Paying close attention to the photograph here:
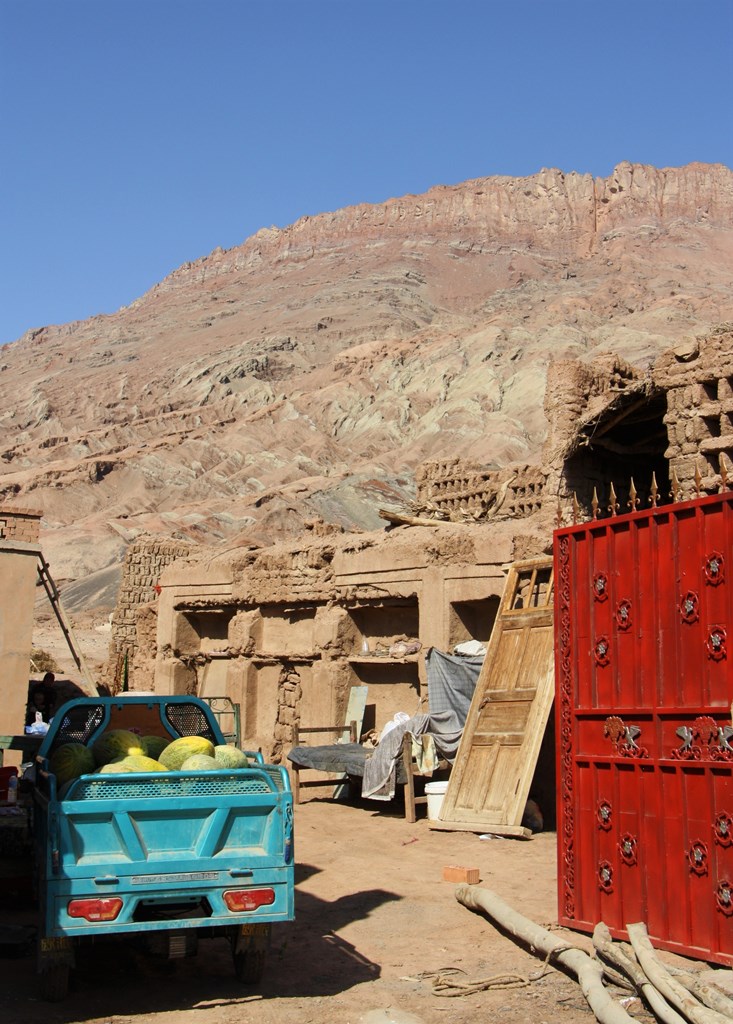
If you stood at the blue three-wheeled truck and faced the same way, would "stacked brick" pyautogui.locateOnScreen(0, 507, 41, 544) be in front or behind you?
in front

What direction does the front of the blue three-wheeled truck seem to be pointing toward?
away from the camera

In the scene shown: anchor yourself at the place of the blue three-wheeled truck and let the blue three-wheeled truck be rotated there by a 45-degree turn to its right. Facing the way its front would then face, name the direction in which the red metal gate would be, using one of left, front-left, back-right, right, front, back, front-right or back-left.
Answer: front-right

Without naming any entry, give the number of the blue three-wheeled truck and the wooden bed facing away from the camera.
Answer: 1

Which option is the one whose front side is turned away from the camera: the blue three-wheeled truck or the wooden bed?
the blue three-wheeled truck

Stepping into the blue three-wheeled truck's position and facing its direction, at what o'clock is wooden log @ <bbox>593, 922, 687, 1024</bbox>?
The wooden log is roughly at 3 o'clock from the blue three-wheeled truck.

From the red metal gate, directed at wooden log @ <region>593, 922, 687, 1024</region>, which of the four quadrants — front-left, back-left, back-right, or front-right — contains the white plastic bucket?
back-right
